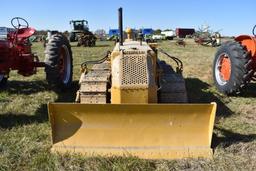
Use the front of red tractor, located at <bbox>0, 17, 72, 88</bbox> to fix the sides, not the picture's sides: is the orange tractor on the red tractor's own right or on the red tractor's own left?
on the red tractor's own left

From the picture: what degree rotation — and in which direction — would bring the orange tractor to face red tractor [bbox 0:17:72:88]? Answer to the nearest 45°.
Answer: approximately 135° to its right

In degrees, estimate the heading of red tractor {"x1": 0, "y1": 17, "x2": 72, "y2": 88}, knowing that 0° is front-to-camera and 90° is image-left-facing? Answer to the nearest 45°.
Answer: approximately 45°

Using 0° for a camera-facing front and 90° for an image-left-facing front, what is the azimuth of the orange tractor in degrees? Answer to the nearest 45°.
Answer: approximately 315°

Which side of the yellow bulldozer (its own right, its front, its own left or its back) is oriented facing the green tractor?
back

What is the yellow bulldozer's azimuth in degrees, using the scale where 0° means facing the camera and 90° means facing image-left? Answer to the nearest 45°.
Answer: approximately 0°

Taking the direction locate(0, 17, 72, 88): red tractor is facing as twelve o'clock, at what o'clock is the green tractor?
The green tractor is roughly at 5 o'clock from the red tractor.
